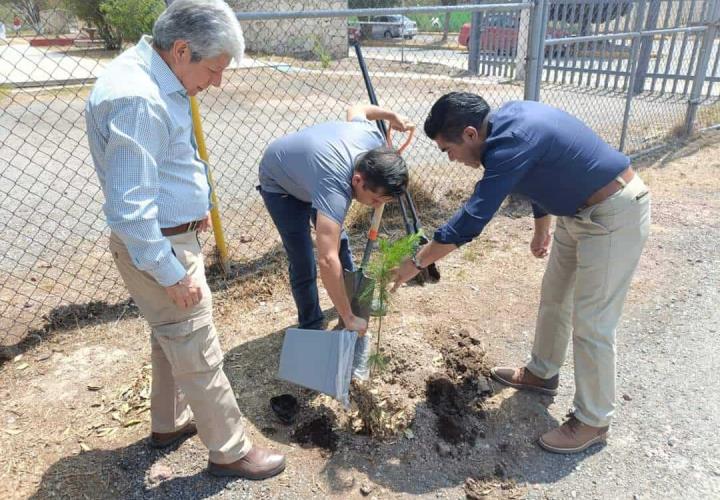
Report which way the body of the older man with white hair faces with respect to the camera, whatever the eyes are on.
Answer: to the viewer's right

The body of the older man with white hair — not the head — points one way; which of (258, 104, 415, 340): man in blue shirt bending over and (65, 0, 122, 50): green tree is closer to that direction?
the man in blue shirt bending over

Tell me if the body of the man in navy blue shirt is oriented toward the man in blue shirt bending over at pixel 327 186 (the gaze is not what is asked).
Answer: yes

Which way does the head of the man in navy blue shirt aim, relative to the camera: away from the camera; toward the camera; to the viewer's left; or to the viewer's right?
to the viewer's left

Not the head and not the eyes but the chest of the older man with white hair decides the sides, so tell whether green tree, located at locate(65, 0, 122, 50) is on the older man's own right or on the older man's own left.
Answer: on the older man's own left

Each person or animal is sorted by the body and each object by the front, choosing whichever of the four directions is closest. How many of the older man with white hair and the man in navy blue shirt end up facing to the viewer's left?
1

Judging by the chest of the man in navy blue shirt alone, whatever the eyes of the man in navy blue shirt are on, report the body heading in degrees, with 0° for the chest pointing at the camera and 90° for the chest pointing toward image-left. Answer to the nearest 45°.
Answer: approximately 90°

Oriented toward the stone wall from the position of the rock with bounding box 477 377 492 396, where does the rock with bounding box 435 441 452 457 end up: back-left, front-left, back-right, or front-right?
back-left
